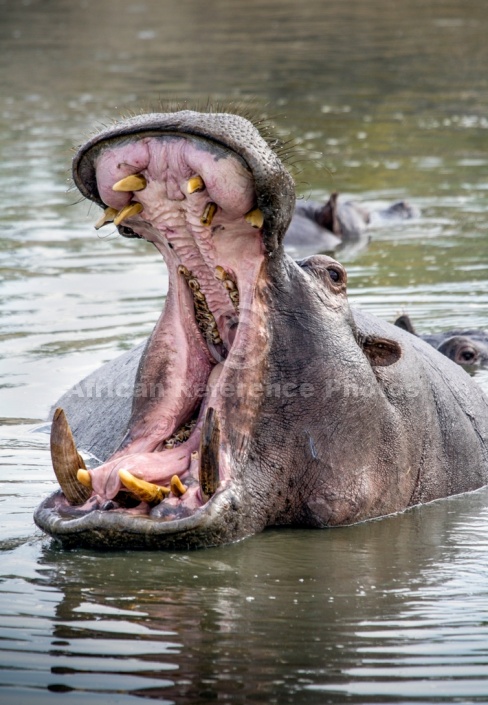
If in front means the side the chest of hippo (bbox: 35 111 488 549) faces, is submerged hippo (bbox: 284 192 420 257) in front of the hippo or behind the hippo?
behind

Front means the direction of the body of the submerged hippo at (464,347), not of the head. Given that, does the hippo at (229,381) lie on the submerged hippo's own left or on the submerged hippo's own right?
on the submerged hippo's own right

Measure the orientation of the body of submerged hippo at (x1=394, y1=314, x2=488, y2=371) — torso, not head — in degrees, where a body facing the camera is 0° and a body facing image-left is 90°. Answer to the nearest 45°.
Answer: approximately 315°

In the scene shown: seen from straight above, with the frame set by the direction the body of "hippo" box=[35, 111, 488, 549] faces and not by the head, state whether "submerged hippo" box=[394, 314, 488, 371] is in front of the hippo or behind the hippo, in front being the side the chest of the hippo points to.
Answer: behind

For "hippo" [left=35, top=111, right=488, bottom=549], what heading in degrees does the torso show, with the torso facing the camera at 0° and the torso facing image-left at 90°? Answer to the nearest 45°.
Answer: approximately 45°
